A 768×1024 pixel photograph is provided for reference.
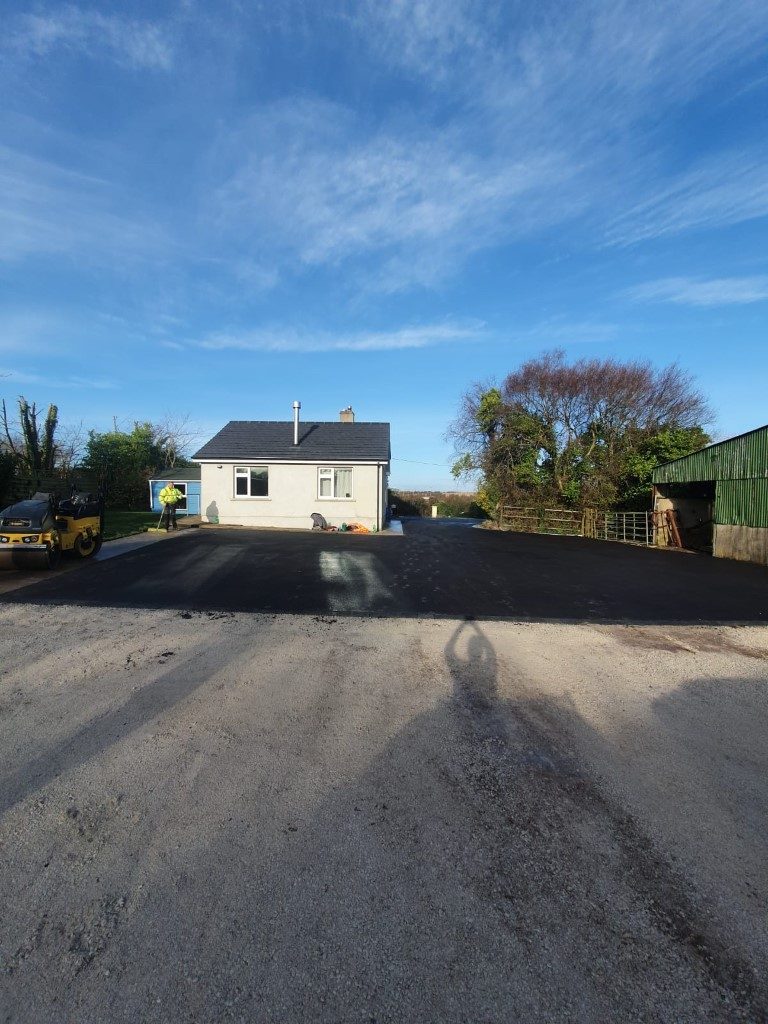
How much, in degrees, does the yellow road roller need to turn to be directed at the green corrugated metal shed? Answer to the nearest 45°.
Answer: approximately 135° to its left

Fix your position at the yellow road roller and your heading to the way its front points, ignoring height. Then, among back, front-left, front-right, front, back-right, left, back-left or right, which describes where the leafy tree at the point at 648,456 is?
back-left

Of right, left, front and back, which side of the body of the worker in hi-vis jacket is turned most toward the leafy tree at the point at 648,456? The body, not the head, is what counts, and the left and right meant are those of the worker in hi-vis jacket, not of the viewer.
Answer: left

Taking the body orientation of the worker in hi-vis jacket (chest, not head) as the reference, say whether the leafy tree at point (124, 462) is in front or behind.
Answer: behind

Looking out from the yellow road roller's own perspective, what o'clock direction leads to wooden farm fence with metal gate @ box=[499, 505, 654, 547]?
The wooden farm fence with metal gate is roughly at 7 o'clock from the yellow road roller.

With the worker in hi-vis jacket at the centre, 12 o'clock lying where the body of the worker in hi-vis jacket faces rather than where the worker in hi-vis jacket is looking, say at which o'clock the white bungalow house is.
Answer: The white bungalow house is roughly at 8 o'clock from the worker in hi-vis jacket.

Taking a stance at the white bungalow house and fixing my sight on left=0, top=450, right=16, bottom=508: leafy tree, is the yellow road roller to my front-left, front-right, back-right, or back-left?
front-left

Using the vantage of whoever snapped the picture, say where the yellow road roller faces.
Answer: facing the viewer and to the left of the viewer

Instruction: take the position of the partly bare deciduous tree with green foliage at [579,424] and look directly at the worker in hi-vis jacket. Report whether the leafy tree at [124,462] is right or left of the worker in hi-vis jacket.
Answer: right

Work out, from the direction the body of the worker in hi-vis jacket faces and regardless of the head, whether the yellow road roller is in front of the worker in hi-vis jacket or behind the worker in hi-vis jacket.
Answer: in front

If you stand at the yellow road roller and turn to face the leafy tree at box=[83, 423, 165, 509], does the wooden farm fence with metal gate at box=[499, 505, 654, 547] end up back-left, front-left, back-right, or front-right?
front-right

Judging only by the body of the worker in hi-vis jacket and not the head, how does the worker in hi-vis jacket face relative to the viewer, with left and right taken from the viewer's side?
facing the viewer

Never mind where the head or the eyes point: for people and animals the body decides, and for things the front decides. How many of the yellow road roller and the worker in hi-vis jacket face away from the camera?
0

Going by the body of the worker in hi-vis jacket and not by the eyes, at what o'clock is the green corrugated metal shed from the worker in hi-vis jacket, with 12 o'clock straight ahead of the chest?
The green corrugated metal shed is roughly at 10 o'clock from the worker in hi-vis jacket.

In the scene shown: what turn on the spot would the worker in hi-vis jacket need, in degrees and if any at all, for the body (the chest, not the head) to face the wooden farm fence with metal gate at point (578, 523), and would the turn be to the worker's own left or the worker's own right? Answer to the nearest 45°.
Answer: approximately 90° to the worker's own left
